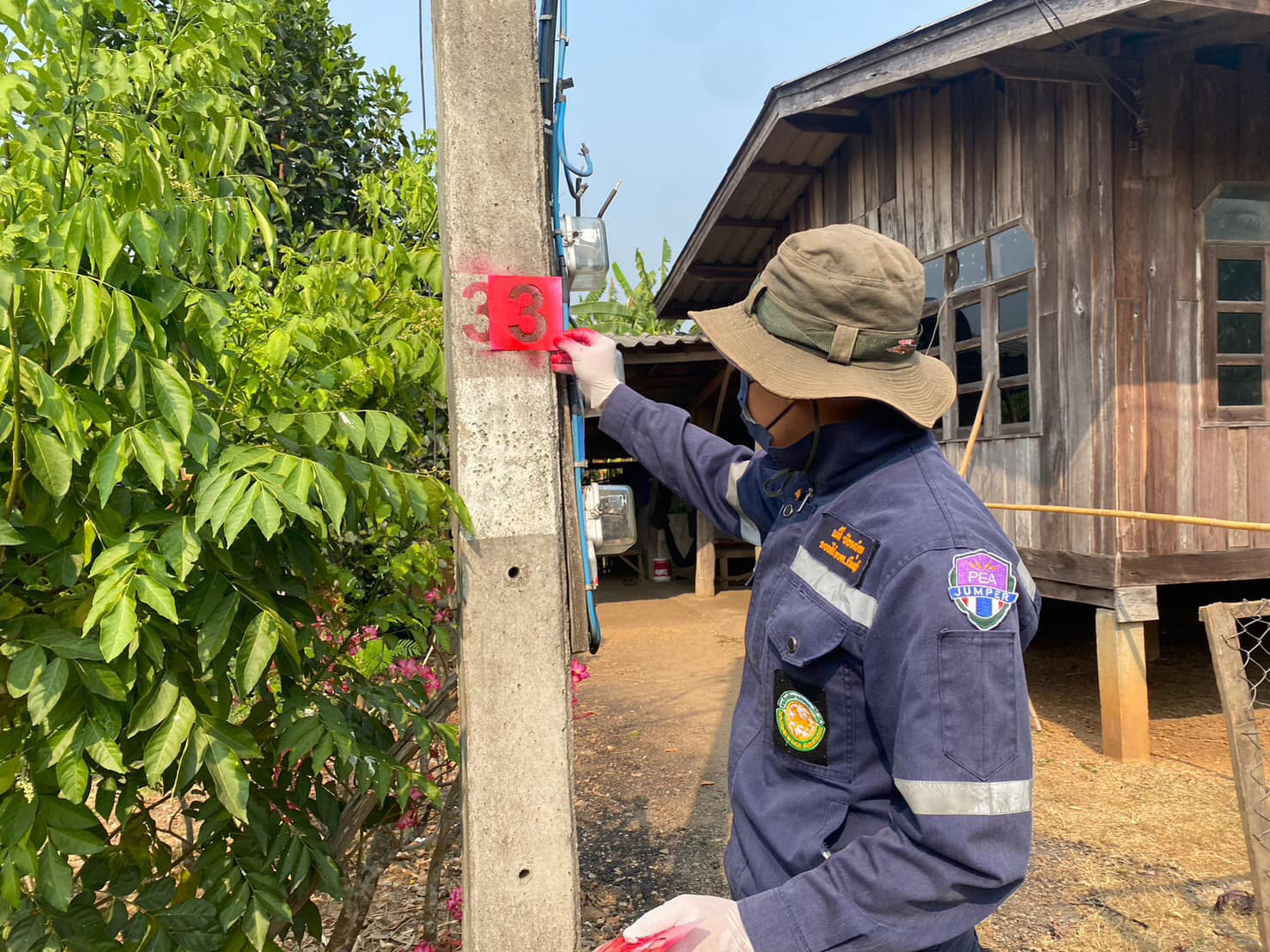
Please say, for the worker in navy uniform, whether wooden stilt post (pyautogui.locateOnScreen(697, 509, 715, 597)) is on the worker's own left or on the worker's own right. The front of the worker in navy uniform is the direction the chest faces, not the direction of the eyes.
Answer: on the worker's own right

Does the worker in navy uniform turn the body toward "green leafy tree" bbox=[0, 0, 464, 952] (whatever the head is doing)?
yes

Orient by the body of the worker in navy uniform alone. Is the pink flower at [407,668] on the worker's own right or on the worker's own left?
on the worker's own right

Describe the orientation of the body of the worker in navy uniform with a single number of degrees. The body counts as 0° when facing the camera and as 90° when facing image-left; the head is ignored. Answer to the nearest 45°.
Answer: approximately 90°

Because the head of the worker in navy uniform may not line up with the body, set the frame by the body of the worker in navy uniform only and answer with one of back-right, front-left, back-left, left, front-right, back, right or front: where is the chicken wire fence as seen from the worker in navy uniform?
back-right

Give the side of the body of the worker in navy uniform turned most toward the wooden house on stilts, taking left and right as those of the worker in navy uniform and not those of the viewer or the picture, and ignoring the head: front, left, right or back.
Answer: right

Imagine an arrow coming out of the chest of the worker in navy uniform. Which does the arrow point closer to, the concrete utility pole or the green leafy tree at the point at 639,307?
the concrete utility pole

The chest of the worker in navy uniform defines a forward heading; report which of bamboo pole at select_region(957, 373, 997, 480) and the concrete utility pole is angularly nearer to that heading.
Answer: the concrete utility pole

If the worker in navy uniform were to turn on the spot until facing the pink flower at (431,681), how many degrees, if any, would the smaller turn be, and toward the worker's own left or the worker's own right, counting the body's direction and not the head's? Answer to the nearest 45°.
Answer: approximately 45° to the worker's own right

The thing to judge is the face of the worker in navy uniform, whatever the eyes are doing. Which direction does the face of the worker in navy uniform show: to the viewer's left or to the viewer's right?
to the viewer's left

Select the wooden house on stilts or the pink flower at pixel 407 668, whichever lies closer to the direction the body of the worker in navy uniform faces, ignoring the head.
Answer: the pink flower
